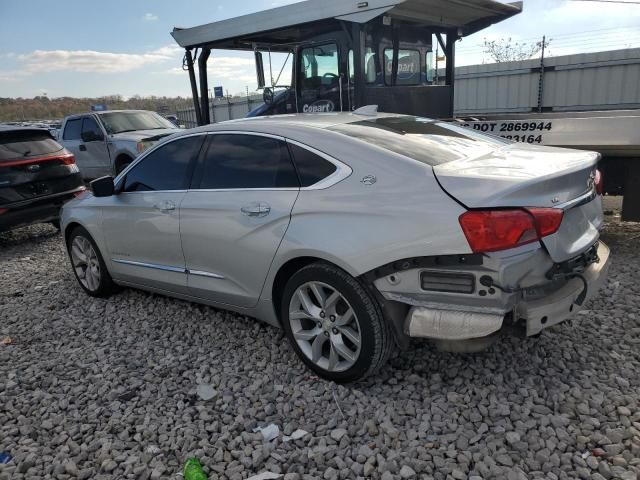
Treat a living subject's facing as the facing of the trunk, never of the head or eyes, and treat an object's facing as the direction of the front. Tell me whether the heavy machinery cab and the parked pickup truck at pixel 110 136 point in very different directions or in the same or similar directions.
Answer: very different directions

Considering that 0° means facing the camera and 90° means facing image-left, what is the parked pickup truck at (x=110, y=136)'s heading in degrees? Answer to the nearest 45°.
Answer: approximately 315°

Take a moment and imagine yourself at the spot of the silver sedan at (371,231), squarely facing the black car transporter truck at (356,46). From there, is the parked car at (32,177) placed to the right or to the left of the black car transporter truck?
left

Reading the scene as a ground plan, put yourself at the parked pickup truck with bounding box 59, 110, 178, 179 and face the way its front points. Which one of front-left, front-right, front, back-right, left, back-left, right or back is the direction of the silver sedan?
front-right

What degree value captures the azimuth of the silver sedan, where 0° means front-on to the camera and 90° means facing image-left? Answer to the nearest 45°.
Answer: approximately 135°
